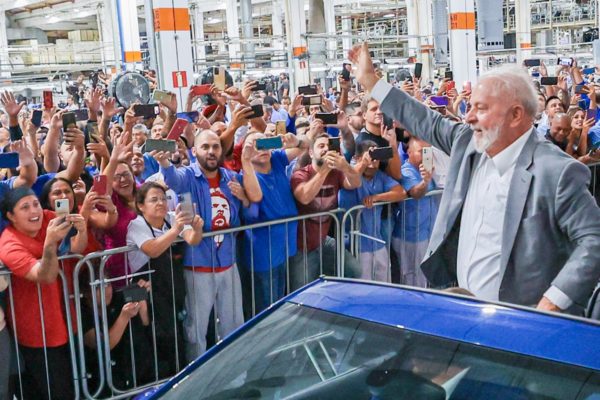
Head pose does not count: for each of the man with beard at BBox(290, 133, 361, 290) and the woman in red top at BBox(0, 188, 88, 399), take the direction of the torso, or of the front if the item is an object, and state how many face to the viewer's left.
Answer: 0

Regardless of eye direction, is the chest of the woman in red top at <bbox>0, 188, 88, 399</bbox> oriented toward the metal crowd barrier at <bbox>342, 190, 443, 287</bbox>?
no

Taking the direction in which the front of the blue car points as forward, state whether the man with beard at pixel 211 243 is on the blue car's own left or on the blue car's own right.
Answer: on the blue car's own right

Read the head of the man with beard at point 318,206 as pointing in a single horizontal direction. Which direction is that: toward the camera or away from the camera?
toward the camera

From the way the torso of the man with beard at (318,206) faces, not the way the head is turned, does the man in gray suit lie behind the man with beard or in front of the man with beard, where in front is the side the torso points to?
in front

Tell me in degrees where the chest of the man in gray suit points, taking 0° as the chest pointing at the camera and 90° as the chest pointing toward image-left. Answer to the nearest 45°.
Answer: approximately 45°

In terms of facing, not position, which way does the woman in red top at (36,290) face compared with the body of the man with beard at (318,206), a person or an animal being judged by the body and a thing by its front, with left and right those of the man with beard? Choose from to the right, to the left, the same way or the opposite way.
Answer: the same way

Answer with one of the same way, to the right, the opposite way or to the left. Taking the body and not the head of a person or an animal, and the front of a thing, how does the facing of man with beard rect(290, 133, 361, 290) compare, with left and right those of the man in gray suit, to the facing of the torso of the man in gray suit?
to the left

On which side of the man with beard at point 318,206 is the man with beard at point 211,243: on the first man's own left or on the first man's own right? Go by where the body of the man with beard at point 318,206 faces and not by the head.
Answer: on the first man's own right

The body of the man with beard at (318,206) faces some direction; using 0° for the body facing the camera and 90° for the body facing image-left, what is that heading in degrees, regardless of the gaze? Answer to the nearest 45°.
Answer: approximately 315°

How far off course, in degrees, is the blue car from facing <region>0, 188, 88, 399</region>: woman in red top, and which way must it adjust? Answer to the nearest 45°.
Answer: approximately 90° to its right

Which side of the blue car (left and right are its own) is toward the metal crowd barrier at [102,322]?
right

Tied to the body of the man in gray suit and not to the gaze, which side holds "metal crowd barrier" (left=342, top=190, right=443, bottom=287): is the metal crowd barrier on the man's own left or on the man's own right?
on the man's own right

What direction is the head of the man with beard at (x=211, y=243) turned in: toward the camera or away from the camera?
toward the camera

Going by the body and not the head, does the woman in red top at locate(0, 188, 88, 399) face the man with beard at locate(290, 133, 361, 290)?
no

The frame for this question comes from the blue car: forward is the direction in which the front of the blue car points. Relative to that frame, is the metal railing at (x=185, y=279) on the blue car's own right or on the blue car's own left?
on the blue car's own right

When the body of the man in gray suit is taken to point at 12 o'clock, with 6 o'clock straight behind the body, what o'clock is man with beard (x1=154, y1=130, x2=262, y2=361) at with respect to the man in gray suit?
The man with beard is roughly at 3 o'clock from the man in gray suit.

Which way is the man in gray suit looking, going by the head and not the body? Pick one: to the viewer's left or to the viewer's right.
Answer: to the viewer's left
